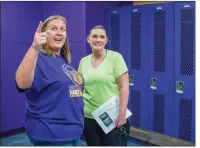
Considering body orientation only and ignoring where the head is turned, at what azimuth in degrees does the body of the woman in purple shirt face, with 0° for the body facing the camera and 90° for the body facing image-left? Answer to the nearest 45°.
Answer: approximately 315°

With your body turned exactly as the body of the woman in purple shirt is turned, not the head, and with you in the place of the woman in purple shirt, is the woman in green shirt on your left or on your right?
on your left
